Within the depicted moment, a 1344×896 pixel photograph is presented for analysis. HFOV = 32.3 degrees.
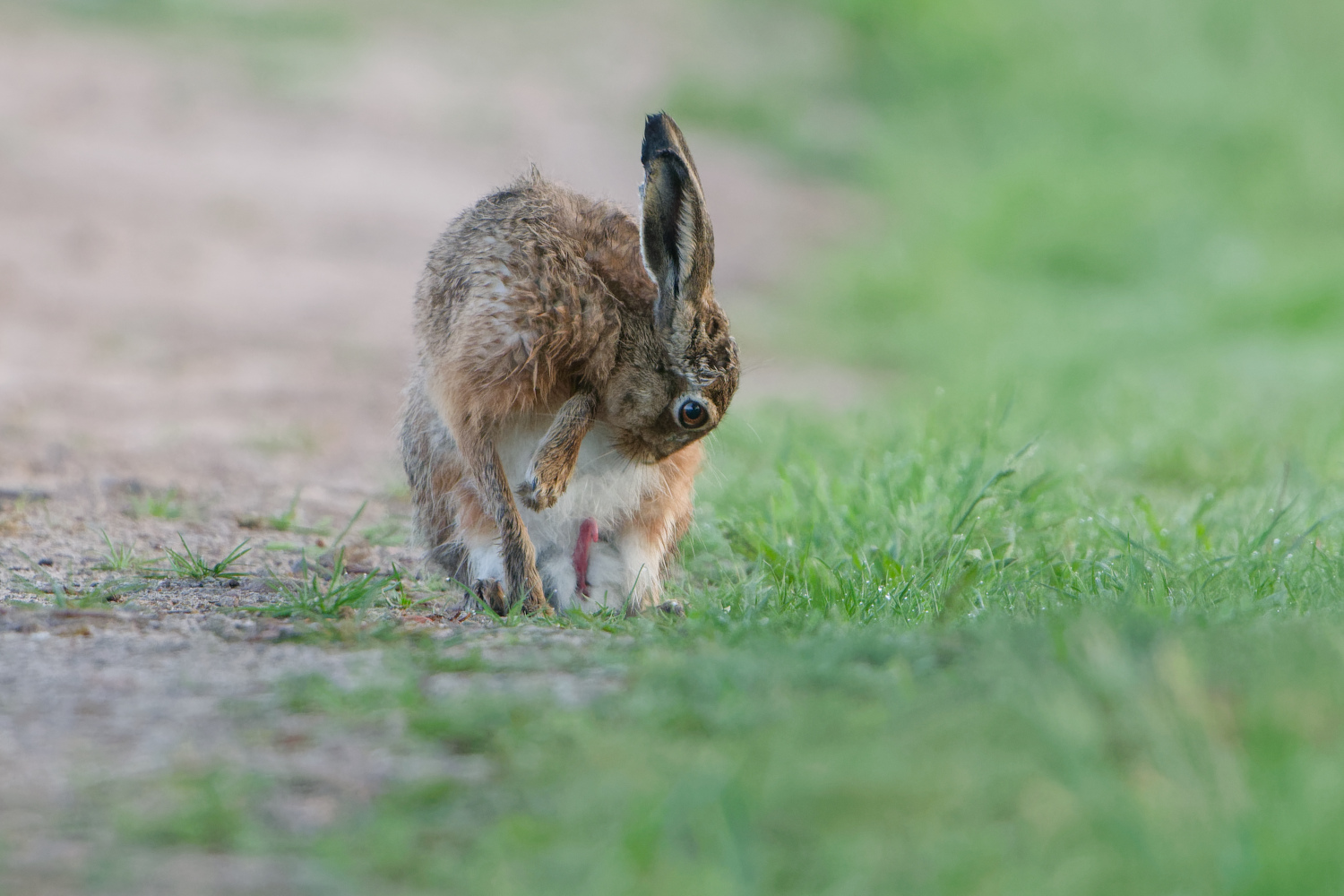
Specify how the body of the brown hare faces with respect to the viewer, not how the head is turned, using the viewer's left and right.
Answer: facing the viewer
